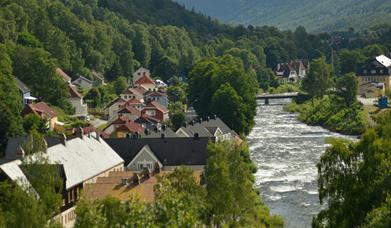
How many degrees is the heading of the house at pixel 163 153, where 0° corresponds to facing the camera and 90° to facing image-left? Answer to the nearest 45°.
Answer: approximately 0°

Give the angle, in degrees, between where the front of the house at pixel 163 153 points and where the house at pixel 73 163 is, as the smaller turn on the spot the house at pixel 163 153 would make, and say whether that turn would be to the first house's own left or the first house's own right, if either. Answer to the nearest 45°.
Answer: approximately 45° to the first house's own right
